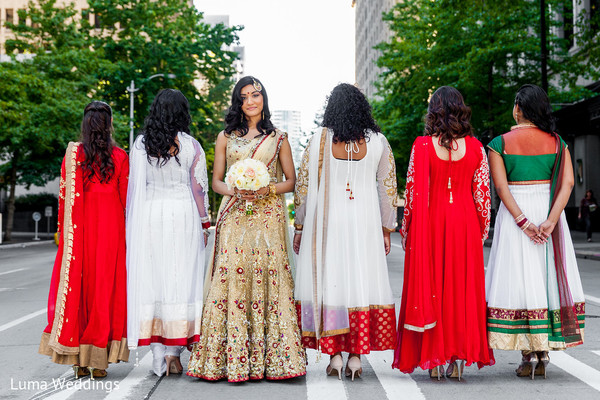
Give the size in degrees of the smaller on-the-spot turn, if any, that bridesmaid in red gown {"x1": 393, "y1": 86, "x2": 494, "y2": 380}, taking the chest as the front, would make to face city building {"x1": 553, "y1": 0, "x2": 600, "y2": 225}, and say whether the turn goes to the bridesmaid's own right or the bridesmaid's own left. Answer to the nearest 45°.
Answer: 0° — they already face it

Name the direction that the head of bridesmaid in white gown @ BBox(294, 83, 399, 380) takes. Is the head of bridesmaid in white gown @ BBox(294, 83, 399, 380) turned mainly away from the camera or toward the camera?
away from the camera

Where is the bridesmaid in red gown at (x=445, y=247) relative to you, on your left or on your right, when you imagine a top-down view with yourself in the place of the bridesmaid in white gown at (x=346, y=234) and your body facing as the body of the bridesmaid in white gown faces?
on your right

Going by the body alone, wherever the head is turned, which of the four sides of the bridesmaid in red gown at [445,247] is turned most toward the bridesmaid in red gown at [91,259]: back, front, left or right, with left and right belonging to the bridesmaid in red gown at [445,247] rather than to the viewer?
left

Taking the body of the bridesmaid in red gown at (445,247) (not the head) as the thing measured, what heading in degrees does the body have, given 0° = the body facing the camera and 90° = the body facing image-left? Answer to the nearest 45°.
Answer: approximately 180°

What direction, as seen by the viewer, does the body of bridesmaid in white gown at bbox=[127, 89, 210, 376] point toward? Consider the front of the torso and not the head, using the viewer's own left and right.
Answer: facing away from the viewer

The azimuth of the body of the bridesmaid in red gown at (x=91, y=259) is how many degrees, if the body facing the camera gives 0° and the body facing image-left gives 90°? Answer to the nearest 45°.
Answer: approximately 180°

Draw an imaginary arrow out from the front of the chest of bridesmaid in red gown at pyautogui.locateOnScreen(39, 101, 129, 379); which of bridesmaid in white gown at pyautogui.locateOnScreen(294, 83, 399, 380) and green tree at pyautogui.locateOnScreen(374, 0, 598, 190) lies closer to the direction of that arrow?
the green tree

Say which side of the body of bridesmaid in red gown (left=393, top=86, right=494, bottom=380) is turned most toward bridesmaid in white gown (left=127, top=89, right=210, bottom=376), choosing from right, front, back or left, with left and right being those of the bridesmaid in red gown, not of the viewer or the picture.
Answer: left

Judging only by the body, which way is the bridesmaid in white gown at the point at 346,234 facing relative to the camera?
away from the camera

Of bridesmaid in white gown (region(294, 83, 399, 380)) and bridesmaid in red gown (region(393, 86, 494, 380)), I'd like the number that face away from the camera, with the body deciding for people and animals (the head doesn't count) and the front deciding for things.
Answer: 2

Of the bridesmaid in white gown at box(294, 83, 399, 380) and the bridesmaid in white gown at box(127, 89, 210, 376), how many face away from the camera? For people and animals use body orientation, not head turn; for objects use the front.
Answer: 2
